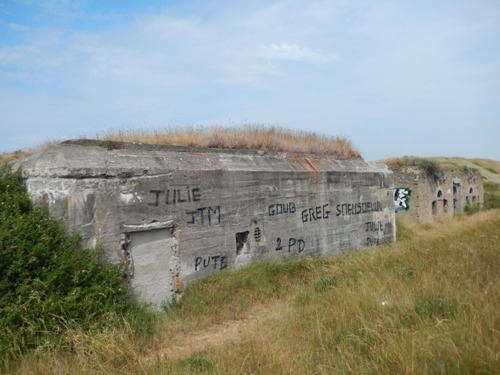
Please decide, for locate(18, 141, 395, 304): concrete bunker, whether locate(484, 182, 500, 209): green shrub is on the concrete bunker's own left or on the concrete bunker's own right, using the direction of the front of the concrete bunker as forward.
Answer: on the concrete bunker's own left

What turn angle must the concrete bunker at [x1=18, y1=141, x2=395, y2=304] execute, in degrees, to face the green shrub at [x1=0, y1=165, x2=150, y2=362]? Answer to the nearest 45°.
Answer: approximately 90° to its right

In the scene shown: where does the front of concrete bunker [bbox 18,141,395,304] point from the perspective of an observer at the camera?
facing the viewer and to the right of the viewer
